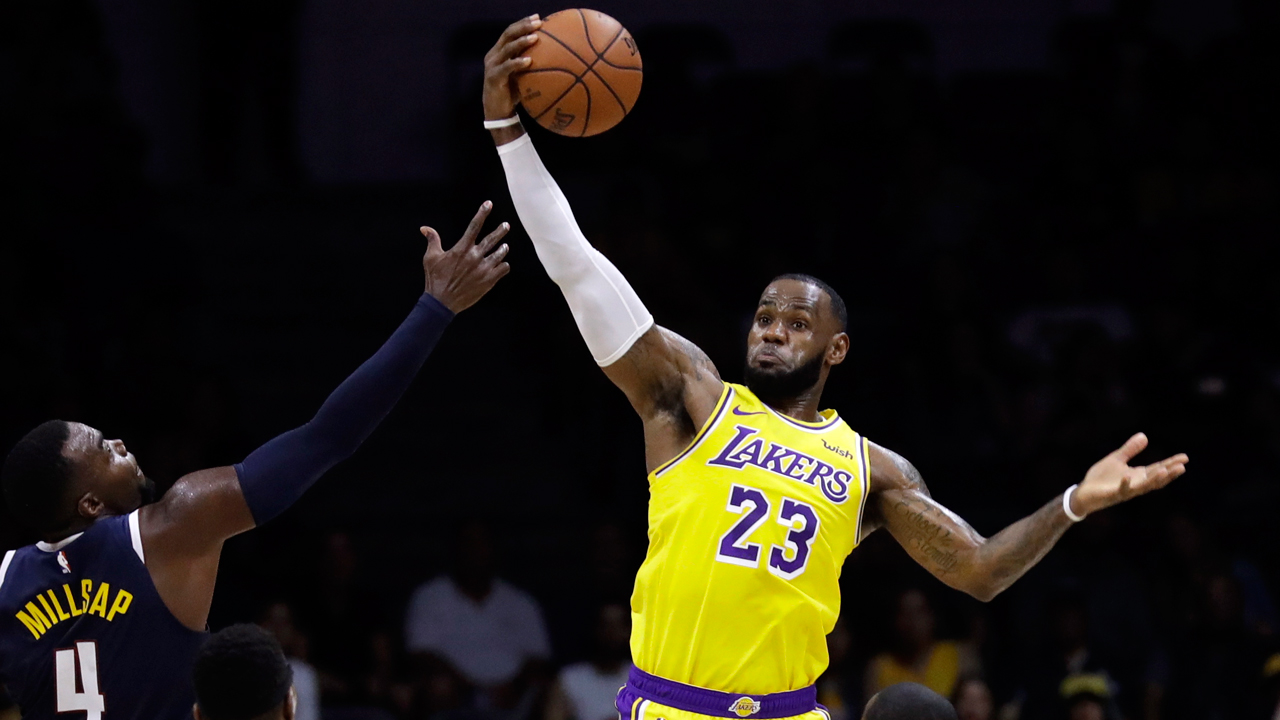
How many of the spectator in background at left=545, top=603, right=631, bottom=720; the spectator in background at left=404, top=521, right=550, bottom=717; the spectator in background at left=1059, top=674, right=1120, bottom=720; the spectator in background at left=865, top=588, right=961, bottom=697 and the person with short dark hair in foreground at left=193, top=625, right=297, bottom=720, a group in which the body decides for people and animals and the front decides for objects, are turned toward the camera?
4

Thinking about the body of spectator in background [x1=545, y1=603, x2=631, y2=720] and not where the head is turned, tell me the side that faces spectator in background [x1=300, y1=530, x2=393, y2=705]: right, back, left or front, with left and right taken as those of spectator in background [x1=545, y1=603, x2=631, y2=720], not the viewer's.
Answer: right

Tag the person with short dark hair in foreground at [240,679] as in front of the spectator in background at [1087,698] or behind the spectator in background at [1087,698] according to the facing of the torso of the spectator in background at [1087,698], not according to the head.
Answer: in front

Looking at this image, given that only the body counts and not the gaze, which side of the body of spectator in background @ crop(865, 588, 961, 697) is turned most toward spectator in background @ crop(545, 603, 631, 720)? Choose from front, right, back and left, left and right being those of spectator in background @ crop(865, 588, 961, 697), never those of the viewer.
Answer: right

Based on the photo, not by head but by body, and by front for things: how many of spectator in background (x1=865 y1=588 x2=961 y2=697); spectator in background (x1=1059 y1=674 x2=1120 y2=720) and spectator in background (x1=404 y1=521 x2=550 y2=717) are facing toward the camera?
3

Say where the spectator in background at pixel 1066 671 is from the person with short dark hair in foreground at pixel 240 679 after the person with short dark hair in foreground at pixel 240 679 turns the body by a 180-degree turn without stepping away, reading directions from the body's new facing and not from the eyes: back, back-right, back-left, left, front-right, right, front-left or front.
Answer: back-left

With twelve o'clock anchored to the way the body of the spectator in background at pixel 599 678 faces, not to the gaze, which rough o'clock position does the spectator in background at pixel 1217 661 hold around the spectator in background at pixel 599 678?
the spectator in background at pixel 1217 661 is roughly at 9 o'clock from the spectator in background at pixel 599 678.

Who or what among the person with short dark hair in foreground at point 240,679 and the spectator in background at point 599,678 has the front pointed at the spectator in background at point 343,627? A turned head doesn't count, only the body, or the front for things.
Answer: the person with short dark hair in foreground at point 240,679

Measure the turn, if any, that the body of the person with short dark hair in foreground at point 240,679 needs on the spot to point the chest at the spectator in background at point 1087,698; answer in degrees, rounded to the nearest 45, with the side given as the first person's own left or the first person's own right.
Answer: approximately 45° to the first person's own right

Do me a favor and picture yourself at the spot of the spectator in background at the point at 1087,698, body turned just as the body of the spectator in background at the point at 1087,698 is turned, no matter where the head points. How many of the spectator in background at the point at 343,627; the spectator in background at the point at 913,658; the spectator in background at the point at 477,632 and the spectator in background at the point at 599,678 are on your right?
4
